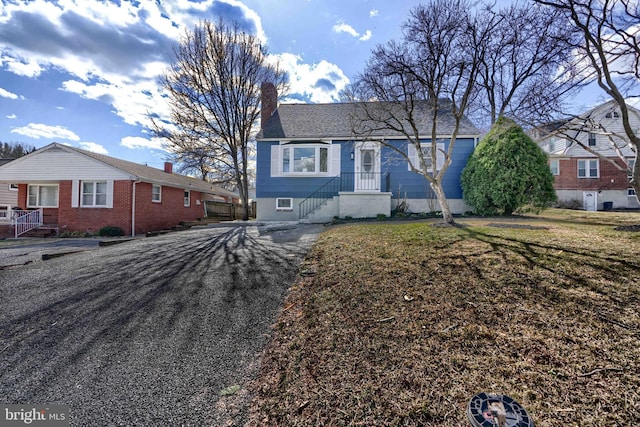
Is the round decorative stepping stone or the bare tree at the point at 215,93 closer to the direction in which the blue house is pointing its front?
the round decorative stepping stone

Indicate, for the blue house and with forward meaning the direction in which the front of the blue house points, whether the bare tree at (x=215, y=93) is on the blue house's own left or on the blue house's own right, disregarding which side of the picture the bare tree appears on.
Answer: on the blue house's own right

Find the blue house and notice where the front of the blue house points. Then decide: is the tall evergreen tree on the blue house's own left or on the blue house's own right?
on the blue house's own left

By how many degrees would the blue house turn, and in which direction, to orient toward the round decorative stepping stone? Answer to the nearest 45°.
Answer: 0° — it already faces it

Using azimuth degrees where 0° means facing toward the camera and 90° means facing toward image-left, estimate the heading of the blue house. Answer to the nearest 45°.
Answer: approximately 0°

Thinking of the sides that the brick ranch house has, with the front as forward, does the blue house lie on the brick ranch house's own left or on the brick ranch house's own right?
on the brick ranch house's own left

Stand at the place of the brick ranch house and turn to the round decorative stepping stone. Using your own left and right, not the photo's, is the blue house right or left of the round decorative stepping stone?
left

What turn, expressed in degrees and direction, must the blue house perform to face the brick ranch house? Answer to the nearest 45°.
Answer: approximately 90° to its right
